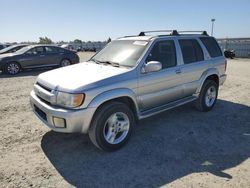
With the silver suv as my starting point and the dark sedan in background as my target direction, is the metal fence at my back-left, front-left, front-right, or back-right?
front-right

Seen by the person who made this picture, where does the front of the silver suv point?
facing the viewer and to the left of the viewer

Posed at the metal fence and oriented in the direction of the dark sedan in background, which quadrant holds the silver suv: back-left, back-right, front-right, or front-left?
front-left

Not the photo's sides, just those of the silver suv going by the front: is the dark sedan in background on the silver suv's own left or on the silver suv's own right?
on the silver suv's own right

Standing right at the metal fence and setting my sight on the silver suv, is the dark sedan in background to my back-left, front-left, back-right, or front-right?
front-right

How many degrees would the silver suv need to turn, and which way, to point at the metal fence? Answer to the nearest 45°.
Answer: approximately 180°
